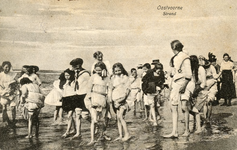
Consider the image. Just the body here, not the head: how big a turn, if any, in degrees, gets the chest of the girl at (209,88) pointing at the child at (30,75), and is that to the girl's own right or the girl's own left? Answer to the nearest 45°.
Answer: approximately 45° to the girl's own right

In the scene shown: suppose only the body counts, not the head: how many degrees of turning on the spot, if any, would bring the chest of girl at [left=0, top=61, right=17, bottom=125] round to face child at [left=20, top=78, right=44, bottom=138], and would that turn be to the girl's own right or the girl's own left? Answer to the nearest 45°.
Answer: approximately 45° to the girl's own left

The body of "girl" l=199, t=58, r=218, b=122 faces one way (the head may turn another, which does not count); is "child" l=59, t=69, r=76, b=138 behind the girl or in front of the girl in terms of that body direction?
in front

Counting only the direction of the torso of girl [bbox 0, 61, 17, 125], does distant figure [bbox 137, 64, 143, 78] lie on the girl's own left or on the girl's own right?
on the girl's own left

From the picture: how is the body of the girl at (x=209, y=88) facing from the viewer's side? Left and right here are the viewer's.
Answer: facing the viewer and to the left of the viewer

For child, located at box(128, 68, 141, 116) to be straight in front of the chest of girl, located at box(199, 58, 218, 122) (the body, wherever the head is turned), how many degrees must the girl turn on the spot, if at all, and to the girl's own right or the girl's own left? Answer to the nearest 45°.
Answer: approximately 45° to the girl's own right

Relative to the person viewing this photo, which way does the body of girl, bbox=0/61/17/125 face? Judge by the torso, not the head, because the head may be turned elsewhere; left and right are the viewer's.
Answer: facing the viewer

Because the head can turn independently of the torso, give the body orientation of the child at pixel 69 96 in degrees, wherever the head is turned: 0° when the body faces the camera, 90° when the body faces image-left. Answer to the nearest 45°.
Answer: approximately 45°
